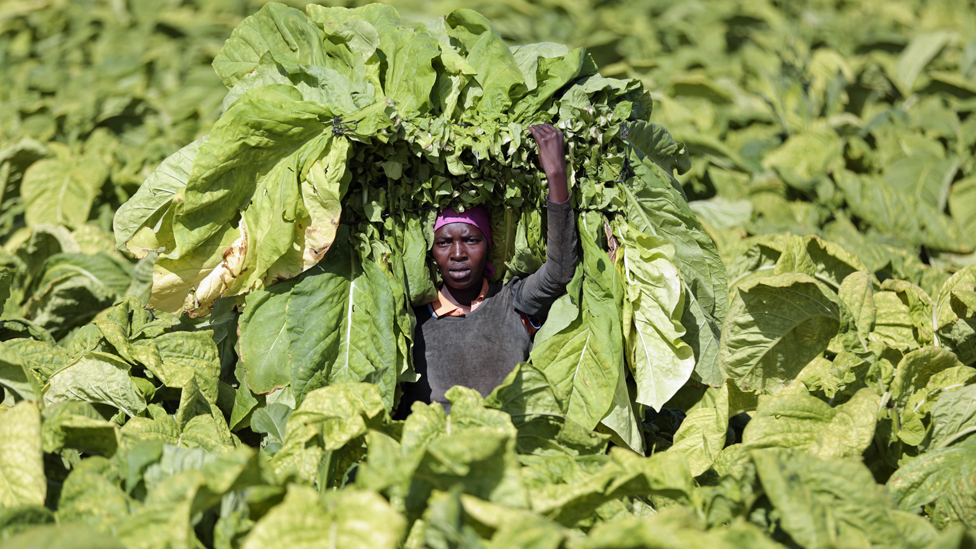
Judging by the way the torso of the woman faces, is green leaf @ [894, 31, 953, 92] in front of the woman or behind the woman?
behind

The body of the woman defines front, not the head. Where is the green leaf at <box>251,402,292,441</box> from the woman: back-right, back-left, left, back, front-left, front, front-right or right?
front-right

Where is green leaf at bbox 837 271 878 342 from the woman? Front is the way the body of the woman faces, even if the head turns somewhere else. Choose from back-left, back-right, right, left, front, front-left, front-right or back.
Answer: left

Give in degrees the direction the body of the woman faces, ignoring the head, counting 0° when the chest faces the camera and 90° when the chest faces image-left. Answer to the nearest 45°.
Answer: approximately 0°

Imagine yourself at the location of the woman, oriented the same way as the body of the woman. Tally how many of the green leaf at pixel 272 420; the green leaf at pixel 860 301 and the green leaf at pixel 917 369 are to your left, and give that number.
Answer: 2

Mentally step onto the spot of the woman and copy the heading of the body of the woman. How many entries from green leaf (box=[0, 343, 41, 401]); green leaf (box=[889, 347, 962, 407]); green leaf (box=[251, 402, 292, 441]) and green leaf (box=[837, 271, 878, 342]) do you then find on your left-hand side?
2

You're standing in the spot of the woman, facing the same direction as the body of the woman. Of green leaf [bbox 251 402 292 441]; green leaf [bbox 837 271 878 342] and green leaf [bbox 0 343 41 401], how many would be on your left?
1

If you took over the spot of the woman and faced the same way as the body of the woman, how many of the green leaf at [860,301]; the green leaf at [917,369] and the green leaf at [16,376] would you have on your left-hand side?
2
